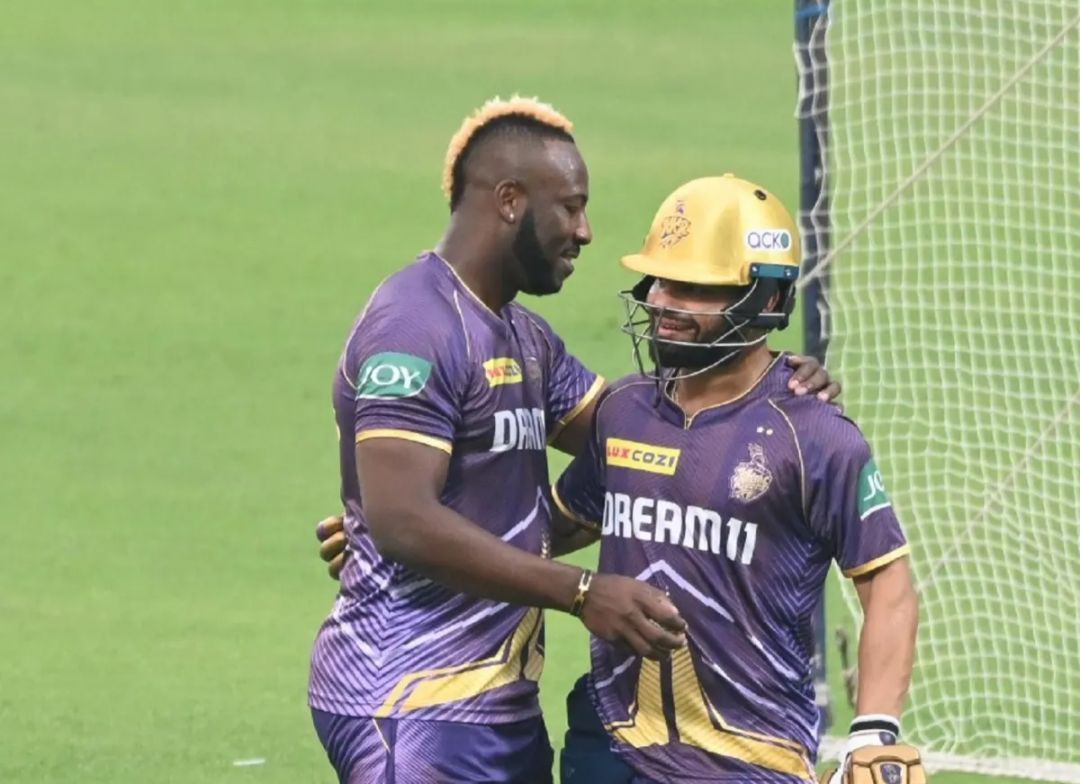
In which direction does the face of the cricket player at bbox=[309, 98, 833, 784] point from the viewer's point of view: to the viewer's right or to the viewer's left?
to the viewer's right

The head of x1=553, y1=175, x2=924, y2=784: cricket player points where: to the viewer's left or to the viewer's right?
to the viewer's left

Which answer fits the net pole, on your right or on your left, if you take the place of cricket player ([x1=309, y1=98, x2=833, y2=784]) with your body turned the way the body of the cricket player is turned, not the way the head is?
on your left

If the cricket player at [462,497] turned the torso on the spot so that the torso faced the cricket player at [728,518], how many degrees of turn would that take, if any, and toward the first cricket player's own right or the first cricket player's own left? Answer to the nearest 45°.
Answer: approximately 45° to the first cricket player's own left

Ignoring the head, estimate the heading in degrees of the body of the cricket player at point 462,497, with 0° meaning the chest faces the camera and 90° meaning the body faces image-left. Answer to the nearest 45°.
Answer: approximately 315°

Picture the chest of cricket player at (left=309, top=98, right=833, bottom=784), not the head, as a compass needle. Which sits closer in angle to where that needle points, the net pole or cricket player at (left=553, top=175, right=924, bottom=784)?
the cricket player
